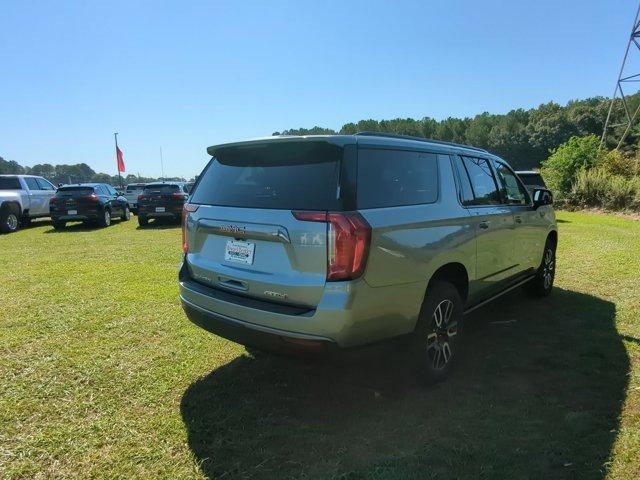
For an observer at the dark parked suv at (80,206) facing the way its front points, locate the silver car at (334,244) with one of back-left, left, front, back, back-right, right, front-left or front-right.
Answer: back-right

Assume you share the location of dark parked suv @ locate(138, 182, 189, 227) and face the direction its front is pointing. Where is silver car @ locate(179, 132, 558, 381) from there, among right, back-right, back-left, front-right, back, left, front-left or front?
back

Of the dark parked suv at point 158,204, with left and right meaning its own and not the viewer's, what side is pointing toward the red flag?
front

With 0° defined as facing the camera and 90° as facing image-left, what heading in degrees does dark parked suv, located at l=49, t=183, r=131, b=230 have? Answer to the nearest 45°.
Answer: approximately 225°

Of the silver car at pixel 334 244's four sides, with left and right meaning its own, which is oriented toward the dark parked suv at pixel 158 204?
left

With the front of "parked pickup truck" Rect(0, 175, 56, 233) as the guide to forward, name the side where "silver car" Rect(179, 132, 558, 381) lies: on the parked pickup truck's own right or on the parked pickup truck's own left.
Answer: on the parked pickup truck's own right

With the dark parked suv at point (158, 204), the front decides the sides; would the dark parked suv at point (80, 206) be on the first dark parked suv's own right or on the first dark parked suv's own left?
on the first dark parked suv's own left

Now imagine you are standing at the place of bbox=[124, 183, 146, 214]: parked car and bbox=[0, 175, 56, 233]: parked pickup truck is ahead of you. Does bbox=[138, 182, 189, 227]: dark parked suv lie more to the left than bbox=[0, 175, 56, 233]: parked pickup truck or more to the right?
left

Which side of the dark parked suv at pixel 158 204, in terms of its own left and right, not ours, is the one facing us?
back

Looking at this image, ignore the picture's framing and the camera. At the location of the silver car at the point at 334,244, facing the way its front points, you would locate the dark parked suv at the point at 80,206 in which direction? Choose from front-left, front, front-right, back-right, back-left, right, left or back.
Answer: left

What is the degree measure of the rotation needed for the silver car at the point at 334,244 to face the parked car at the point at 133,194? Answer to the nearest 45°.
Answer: approximately 90° to its left

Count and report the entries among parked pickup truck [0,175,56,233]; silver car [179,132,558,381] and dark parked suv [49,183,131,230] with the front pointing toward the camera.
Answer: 0

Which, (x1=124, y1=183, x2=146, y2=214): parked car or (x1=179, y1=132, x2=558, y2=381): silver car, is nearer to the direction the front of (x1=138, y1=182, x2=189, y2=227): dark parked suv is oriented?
the parked car

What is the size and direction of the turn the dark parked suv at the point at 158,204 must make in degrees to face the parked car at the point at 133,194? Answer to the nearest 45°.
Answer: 0° — it already faces it

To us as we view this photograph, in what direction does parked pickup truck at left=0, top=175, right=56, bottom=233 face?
facing away from the viewer and to the right of the viewer

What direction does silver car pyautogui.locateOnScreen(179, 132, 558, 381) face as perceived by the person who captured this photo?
facing away from the viewer and to the right of the viewer
